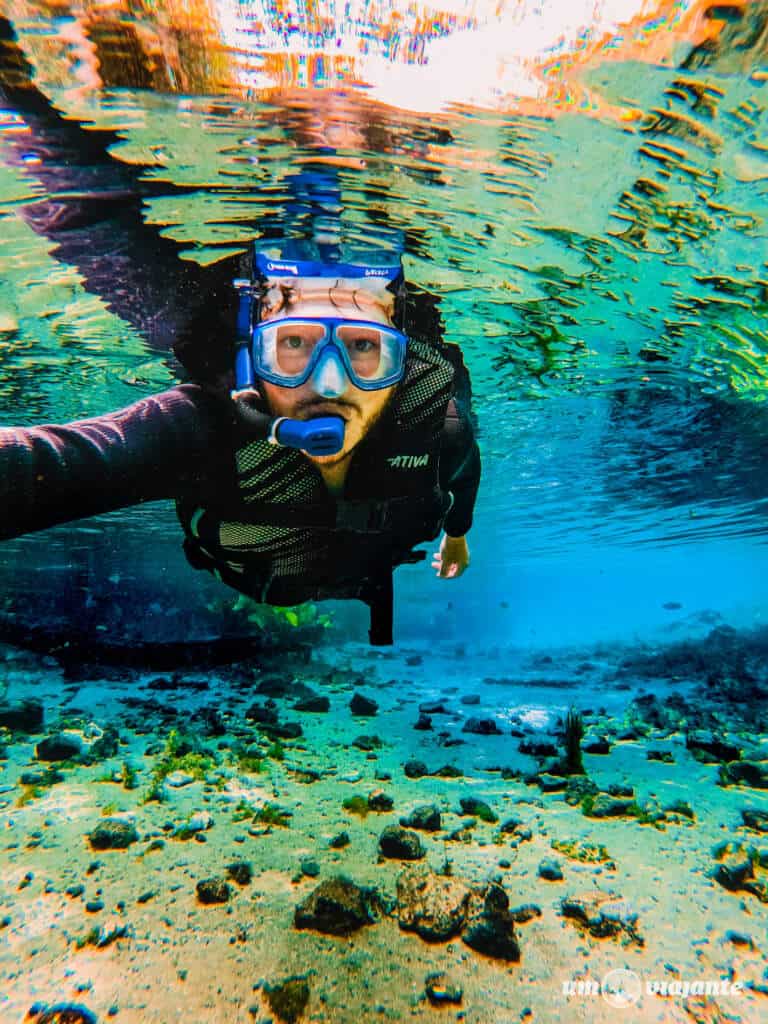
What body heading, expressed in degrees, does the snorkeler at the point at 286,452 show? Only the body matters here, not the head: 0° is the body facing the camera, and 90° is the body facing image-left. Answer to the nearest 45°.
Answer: approximately 0°

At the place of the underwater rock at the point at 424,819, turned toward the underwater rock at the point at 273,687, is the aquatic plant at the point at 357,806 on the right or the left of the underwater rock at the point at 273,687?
left
